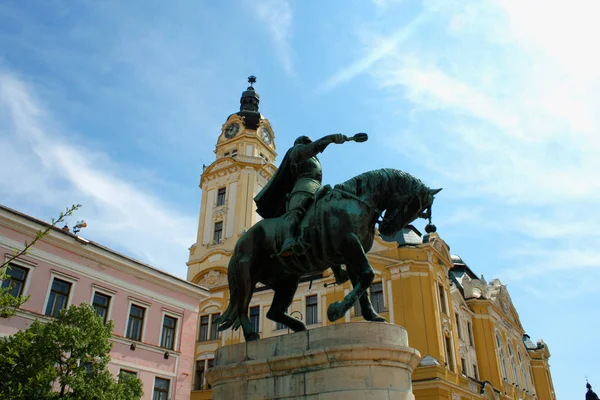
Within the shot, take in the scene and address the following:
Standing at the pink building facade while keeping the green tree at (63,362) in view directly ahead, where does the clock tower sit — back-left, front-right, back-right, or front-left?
back-left

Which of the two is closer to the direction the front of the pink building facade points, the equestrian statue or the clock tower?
the equestrian statue

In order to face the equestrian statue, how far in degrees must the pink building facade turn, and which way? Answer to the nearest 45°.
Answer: approximately 45° to its right

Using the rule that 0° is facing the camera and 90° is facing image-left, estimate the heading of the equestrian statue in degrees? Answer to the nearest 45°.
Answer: approximately 270°

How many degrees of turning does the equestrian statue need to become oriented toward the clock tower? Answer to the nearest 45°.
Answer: approximately 90° to its left

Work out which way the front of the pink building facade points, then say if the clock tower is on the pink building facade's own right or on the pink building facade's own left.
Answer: on the pink building facade's own left
